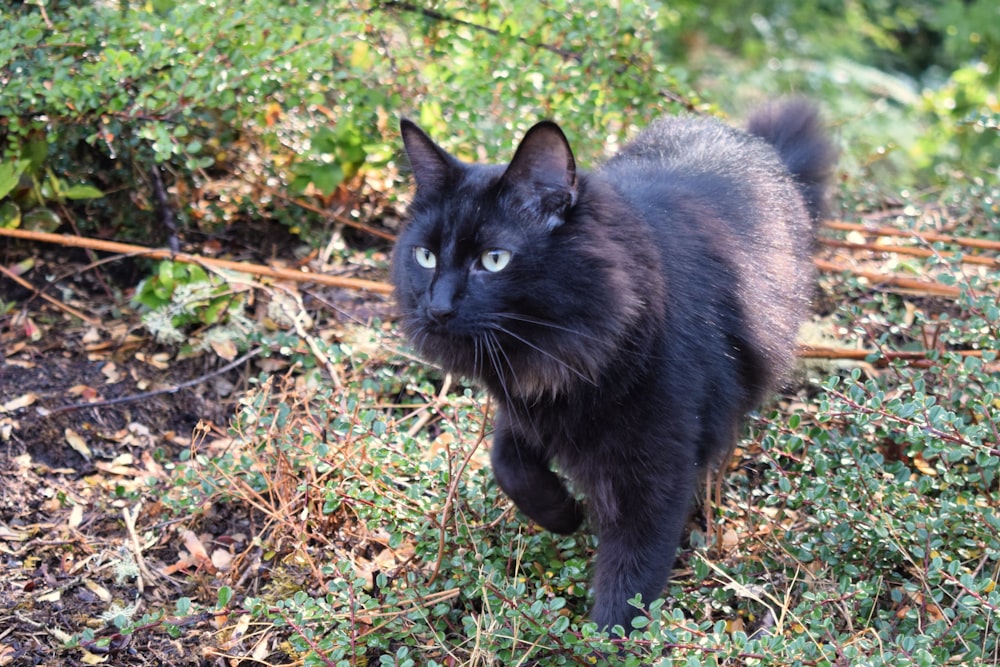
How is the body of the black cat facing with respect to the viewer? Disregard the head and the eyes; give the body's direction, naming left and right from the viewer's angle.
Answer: facing the viewer and to the left of the viewer

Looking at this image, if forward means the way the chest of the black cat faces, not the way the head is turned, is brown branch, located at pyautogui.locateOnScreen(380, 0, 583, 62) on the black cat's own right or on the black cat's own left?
on the black cat's own right

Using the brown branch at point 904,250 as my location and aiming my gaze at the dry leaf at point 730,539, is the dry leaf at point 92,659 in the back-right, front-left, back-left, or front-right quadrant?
front-right

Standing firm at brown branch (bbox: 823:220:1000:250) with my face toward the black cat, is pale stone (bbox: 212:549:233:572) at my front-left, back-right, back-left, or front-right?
front-right

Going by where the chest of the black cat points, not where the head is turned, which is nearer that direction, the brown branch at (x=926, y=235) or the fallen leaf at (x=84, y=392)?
the fallen leaf

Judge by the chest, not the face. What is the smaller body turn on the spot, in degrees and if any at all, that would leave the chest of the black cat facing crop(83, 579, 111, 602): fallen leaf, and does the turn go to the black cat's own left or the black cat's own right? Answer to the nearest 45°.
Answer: approximately 45° to the black cat's own right

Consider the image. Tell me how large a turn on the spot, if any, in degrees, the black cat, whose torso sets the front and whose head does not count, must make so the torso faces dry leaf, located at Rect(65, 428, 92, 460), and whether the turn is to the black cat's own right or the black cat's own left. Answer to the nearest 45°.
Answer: approximately 45° to the black cat's own right

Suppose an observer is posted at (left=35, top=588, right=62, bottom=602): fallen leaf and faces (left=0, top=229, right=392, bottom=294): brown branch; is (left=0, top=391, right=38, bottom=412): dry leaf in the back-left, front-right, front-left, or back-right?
front-left

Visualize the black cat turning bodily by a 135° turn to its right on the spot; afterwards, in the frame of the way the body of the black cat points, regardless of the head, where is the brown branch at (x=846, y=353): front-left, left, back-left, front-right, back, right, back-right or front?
front-right

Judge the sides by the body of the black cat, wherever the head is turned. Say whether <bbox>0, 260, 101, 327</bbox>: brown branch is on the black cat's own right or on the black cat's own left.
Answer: on the black cat's own right

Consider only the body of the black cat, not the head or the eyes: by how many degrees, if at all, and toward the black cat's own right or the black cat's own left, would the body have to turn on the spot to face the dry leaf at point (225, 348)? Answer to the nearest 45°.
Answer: approximately 90° to the black cat's own right
